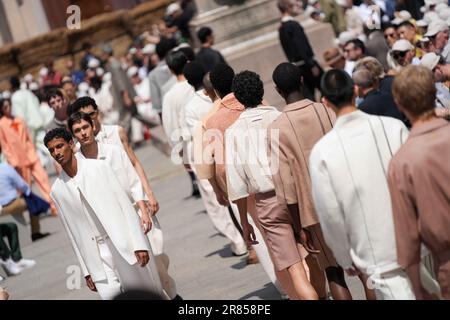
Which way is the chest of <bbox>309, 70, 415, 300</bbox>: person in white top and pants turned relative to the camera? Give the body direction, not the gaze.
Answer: away from the camera

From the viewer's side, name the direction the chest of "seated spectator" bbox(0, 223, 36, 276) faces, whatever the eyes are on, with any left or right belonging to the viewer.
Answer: facing to the right of the viewer

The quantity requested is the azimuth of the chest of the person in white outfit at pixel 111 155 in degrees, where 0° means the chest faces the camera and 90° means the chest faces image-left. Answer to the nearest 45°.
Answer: approximately 0°

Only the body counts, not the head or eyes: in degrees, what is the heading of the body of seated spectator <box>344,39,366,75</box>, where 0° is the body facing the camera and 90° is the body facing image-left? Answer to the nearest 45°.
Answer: approximately 45°

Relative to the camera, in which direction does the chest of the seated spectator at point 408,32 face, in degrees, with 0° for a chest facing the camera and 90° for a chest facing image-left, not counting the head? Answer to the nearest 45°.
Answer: approximately 45°

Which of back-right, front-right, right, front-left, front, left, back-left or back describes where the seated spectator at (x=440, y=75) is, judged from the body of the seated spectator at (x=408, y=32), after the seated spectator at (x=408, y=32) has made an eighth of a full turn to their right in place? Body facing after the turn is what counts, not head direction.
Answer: left

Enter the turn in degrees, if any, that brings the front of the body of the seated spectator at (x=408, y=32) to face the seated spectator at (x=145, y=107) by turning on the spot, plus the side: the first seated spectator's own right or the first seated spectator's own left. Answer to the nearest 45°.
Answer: approximately 90° to the first seated spectator's own right

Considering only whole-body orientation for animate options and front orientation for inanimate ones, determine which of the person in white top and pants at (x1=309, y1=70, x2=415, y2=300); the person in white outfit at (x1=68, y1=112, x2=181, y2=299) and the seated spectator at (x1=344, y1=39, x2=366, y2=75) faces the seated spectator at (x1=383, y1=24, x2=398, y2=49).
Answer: the person in white top and pants at (x1=309, y1=70, x2=415, y2=300)

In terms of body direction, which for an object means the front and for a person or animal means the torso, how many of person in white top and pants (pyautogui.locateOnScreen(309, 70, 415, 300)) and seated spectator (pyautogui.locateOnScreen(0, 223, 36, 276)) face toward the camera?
0

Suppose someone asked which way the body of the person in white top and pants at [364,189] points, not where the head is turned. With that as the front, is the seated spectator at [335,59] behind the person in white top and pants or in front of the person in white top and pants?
in front

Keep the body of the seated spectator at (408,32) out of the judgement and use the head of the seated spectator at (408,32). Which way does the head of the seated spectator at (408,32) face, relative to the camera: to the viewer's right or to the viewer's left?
to the viewer's left
